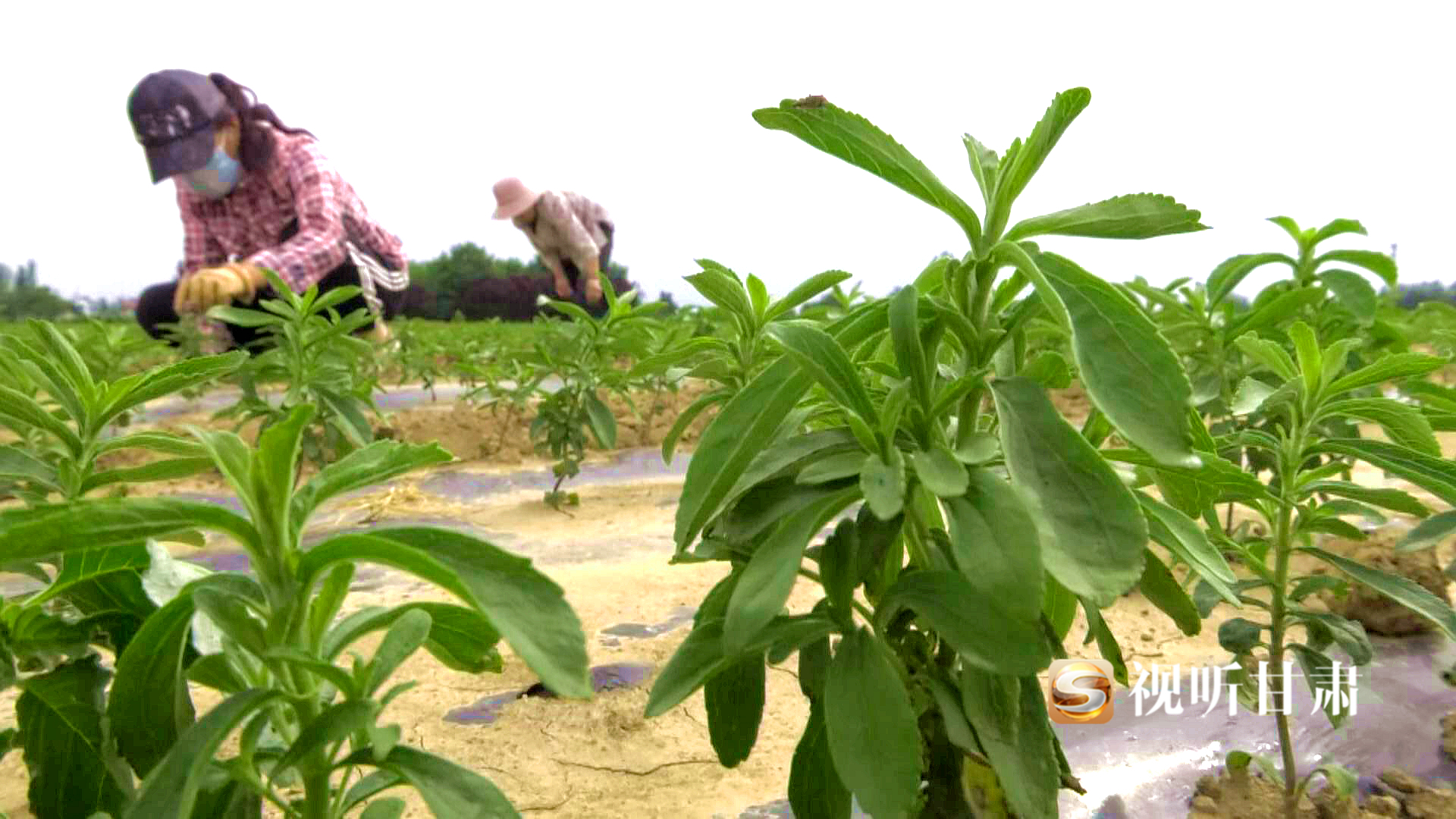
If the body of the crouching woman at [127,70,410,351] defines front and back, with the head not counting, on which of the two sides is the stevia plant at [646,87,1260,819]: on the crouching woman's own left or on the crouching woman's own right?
on the crouching woman's own left

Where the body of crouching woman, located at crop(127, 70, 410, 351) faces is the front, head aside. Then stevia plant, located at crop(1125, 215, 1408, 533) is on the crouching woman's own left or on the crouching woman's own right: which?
on the crouching woman's own left

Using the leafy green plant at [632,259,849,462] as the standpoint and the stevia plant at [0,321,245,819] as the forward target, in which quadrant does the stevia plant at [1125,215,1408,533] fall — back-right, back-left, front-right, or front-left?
back-left

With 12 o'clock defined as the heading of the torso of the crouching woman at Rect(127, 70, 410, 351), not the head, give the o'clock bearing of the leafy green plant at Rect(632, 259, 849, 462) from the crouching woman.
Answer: The leafy green plant is roughly at 10 o'clock from the crouching woman.

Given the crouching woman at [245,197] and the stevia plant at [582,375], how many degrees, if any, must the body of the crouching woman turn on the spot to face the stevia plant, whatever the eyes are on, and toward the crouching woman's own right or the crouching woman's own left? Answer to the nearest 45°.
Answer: approximately 90° to the crouching woman's own left

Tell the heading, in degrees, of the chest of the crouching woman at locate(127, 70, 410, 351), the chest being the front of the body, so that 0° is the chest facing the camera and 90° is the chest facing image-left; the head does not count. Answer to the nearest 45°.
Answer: approximately 45°

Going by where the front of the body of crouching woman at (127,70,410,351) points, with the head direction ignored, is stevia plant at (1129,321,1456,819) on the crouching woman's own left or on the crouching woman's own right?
on the crouching woman's own left
